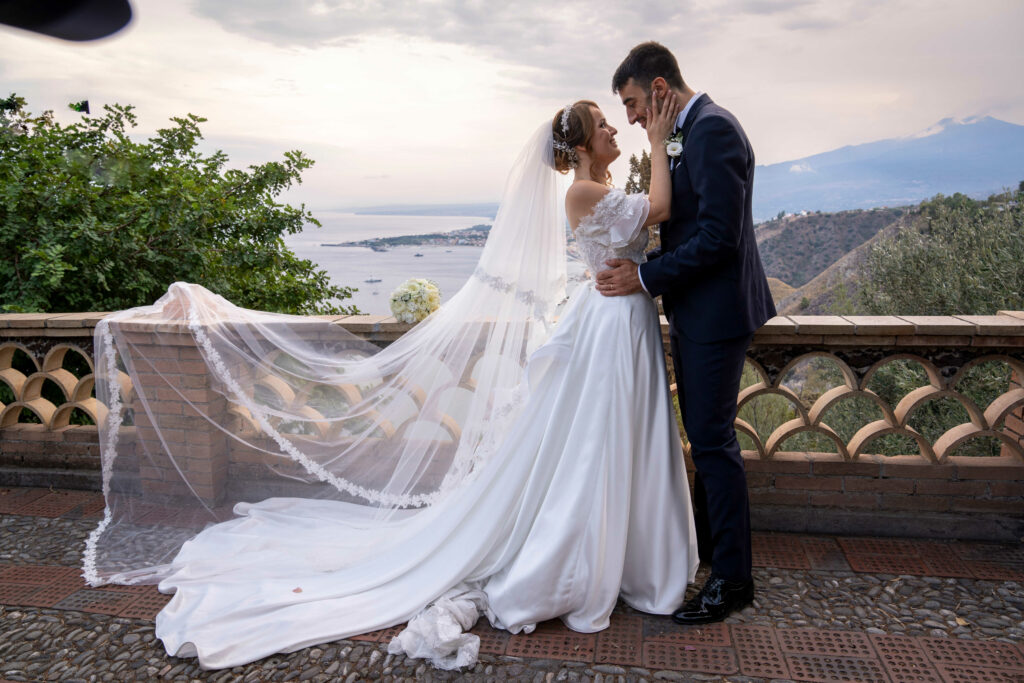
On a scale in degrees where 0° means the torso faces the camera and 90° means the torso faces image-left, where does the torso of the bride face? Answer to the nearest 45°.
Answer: approximately 270°

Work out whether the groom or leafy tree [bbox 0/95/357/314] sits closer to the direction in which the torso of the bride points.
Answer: the groom

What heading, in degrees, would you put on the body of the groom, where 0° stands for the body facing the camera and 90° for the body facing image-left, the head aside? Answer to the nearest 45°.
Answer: approximately 90°

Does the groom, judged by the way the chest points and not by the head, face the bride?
yes

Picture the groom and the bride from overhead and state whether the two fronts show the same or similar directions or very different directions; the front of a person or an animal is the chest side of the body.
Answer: very different directions

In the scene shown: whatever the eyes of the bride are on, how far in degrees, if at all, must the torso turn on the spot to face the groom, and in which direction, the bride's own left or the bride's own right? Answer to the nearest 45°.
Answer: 0° — they already face them

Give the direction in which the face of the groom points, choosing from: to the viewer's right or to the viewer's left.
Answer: to the viewer's left

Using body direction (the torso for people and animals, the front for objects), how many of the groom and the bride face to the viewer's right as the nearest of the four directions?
1
